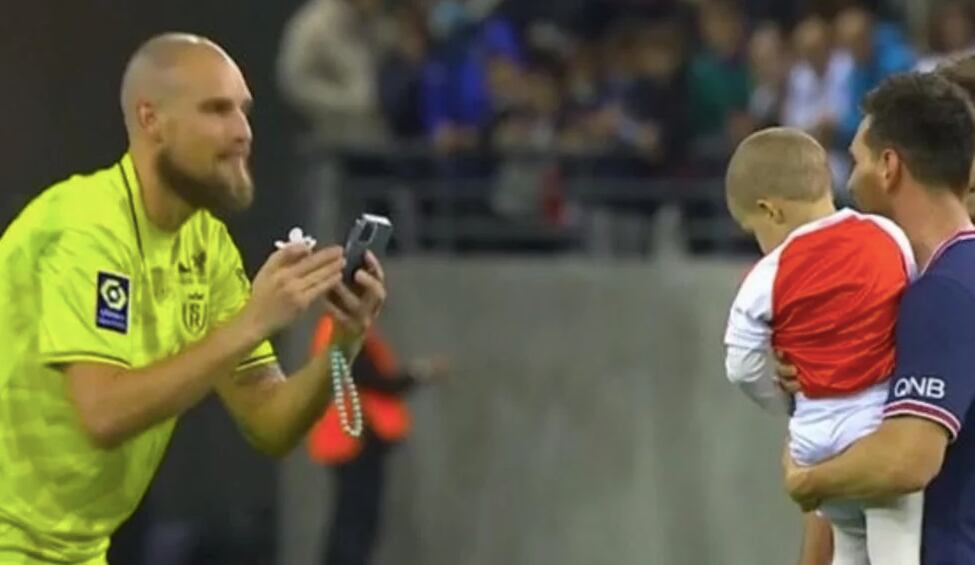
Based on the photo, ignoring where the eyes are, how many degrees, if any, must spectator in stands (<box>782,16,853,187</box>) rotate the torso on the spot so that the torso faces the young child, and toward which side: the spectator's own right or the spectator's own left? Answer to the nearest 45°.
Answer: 0° — they already face them

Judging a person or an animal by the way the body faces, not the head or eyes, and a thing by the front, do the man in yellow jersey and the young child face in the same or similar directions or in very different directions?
very different directions

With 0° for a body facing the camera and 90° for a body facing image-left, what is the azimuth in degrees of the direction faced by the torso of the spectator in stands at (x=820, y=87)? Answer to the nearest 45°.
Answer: approximately 0°

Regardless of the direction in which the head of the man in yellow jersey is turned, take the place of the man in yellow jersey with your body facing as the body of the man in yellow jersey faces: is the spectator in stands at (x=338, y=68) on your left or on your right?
on your left

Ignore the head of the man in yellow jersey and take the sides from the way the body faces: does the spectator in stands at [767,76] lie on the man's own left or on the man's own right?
on the man's own left

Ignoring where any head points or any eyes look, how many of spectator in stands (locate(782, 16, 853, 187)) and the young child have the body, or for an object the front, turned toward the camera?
1

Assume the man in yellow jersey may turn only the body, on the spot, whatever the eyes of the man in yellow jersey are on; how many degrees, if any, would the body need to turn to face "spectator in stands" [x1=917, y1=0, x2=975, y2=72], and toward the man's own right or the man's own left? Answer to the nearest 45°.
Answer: approximately 90° to the man's own left

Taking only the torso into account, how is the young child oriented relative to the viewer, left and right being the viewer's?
facing away from the viewer and to the left of the viewer

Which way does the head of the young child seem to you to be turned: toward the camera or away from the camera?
away from the camera

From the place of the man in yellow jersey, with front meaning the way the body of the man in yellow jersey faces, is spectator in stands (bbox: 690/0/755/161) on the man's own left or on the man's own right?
on the man's own left
